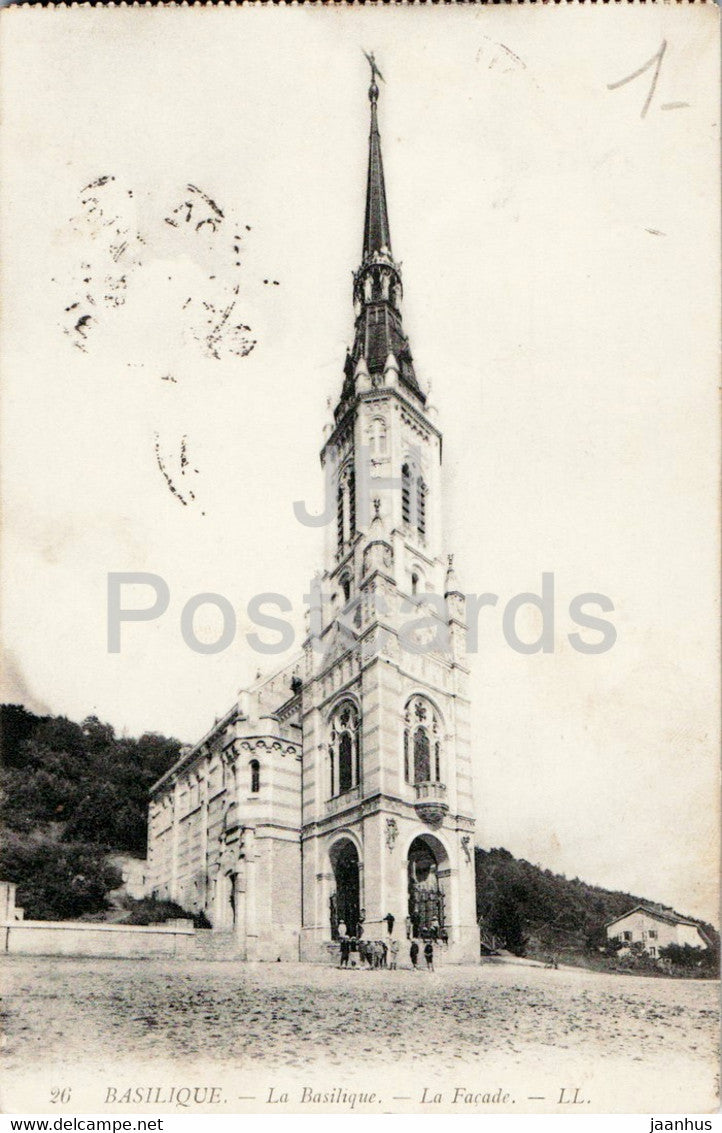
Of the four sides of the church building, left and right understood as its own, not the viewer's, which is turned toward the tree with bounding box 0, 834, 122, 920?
right

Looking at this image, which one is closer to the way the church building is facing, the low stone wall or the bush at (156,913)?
the low stone wall

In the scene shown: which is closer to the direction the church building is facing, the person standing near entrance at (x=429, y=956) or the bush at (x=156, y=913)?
the person standing near entrance

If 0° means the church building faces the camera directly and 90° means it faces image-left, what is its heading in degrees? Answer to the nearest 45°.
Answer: approximately 315°
